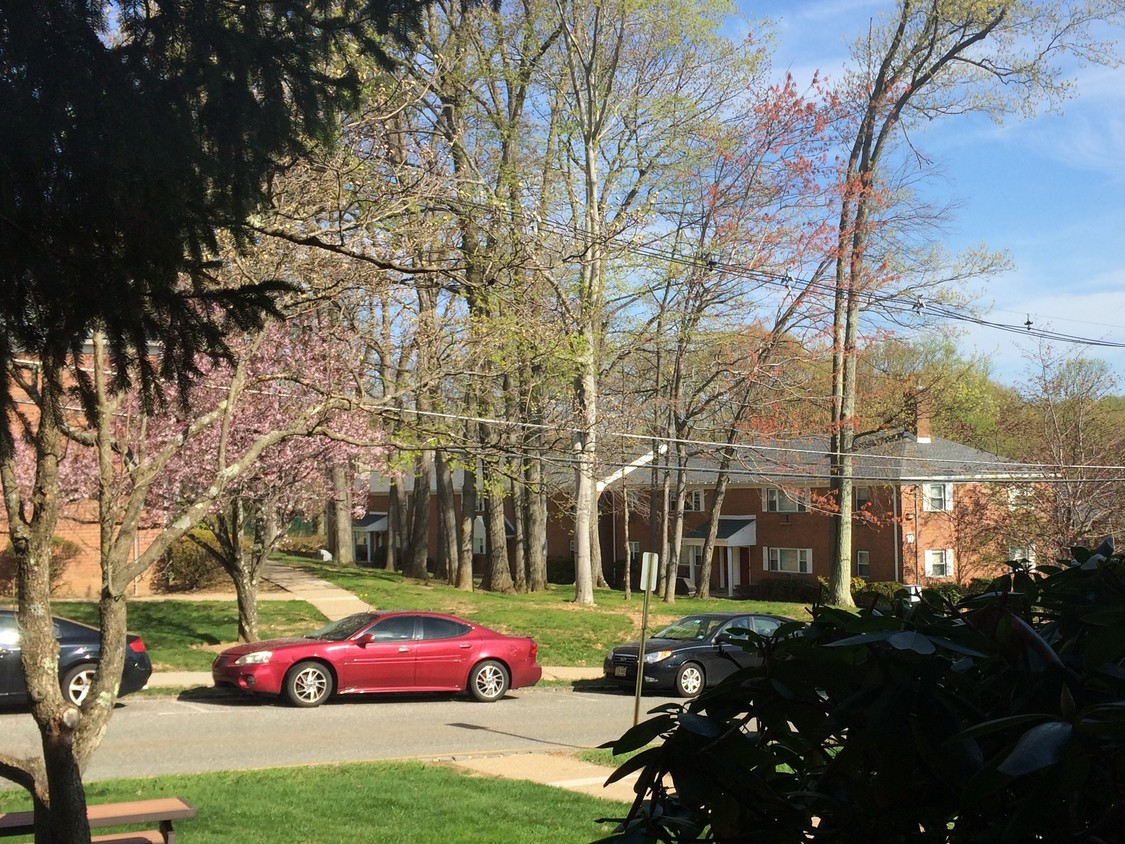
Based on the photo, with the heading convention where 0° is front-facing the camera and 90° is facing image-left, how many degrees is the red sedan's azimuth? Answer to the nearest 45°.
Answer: approximately 90°

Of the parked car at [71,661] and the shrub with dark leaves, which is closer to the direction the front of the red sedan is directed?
the parked car

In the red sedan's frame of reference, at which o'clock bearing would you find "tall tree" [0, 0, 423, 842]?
The tall tree is roughly at 9 o'clock from the red sedan.

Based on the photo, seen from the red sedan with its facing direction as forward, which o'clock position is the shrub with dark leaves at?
The shrub with dark leaves is roughly at 9 o'clock from the red sedan.

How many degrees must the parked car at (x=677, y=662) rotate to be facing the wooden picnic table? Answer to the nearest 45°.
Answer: approximately 45° to its left

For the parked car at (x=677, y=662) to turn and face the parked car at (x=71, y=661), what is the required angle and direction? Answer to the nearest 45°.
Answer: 0° — it already faces it
